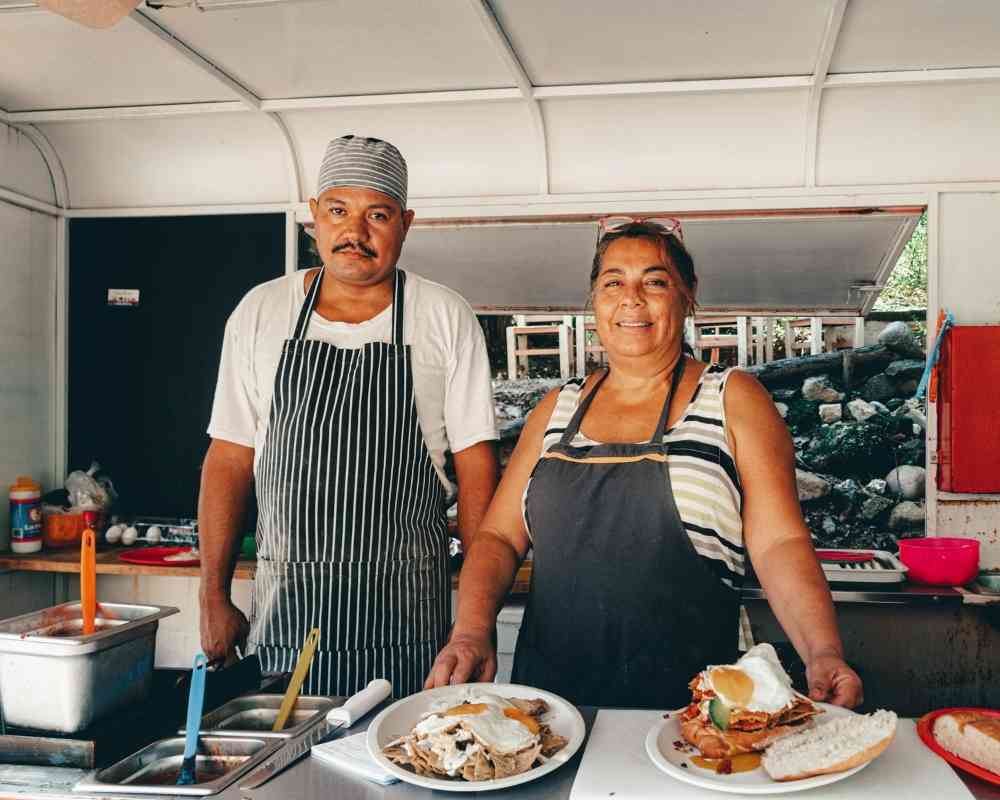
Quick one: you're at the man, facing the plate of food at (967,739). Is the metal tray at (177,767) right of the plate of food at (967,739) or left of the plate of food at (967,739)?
right

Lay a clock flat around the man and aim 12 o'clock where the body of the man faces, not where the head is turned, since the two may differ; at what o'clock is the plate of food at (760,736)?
The plate of food is roughly at 11 o'clock from the man.

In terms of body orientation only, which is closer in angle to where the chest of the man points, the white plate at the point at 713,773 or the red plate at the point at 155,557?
the white plate

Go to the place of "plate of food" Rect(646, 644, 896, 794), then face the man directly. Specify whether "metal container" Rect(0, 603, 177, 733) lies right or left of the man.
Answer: left

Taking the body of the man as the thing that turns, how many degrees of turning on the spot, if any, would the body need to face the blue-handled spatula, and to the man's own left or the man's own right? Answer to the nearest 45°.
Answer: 0° — they already face it

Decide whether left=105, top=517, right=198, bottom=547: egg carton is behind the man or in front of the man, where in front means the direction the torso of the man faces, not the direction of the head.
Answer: behind

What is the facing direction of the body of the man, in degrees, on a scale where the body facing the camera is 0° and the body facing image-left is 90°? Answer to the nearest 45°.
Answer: approximately 0°

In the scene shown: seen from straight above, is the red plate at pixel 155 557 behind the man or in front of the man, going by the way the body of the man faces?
behind

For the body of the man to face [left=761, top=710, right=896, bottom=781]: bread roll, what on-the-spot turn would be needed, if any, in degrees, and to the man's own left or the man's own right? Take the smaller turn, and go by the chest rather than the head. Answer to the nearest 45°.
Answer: approximately 45° to the man's own left

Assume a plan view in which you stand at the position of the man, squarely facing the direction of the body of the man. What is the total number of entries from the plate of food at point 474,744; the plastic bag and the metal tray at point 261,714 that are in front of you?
2
